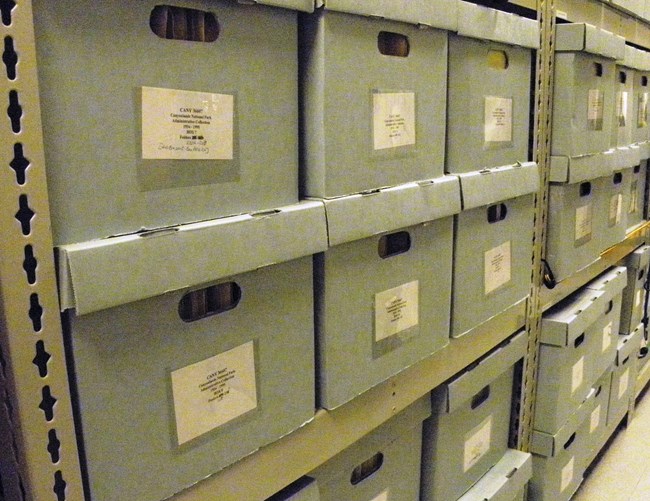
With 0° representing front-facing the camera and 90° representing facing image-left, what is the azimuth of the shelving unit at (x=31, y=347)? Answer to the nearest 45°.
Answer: approximately 315°
